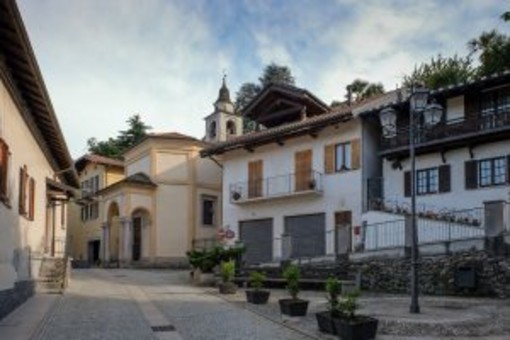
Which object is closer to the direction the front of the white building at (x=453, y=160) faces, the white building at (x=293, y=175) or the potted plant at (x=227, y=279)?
the potted plant

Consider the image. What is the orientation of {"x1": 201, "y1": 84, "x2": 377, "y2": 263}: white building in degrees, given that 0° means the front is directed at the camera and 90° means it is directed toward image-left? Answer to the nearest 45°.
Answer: approximately 45°

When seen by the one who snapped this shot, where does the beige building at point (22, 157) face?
facing to the right of the viewer

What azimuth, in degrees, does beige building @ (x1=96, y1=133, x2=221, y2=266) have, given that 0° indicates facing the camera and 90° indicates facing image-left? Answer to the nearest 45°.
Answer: approximately 45°

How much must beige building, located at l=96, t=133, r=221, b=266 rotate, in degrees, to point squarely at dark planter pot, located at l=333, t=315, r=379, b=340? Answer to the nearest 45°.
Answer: approximately 45° to its left

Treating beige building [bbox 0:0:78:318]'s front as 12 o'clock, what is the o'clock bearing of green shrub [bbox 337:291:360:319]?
The green shrub is roughly at 2 o'clock from the beige building.

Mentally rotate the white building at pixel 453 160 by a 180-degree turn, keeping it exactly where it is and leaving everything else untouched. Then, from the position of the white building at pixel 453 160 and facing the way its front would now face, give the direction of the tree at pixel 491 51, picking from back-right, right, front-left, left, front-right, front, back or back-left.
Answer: front-left

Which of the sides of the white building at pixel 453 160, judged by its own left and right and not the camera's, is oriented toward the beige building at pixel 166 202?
right

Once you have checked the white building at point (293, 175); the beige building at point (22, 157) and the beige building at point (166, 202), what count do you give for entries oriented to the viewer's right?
1

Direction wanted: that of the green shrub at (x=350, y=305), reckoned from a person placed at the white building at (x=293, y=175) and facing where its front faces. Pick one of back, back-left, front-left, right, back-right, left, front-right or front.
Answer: front-left

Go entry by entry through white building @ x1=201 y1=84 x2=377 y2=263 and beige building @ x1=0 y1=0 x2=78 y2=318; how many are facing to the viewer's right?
1
